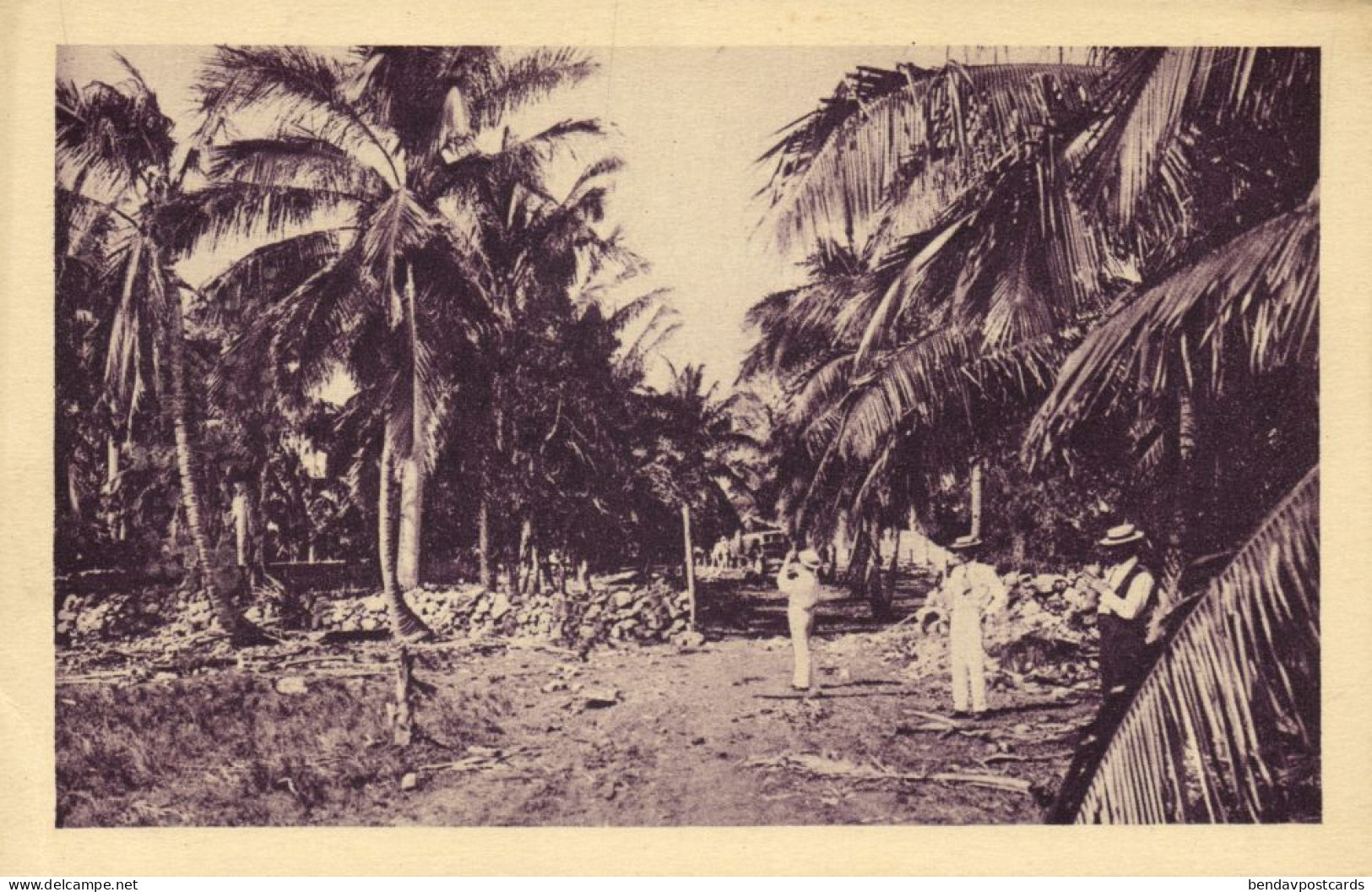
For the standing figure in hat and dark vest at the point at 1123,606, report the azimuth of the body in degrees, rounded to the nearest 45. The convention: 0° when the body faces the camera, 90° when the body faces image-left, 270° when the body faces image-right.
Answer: approximately 45°

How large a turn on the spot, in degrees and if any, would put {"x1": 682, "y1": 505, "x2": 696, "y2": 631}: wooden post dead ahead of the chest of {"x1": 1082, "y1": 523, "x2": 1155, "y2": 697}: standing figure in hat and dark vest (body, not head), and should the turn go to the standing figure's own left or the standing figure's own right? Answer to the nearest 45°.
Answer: approximately 45° to the standing figure's own right

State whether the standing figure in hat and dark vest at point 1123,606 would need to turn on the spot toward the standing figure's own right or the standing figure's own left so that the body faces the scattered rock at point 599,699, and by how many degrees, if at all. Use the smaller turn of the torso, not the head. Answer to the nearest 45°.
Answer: approximately 45° to the standing figure's own right

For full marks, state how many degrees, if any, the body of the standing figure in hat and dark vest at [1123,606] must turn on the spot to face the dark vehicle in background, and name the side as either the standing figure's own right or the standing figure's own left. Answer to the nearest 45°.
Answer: approximately 45° to the standing figure's own right
